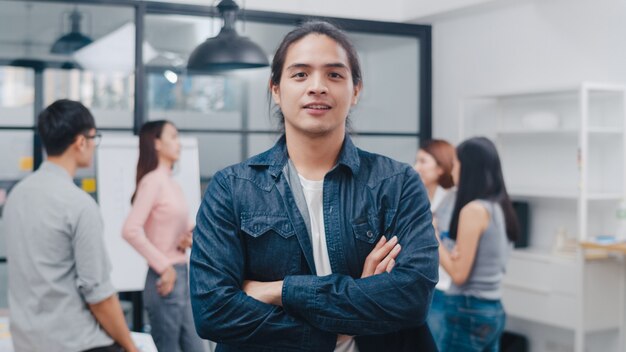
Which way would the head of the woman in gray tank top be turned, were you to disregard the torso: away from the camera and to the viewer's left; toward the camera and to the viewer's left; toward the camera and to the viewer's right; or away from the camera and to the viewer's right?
away from the camera and to the viewer's left

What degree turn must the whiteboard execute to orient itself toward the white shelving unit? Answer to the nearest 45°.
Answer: approximately 90° to its left

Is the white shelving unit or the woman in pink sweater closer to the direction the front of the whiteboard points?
the woman in pink sweater

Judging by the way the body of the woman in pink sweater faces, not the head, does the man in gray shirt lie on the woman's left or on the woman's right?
on the woman's right

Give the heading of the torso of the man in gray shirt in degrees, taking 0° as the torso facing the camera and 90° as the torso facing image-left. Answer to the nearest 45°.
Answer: approximately 225°

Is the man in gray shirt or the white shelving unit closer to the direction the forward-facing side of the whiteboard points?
the man in gray shirt
